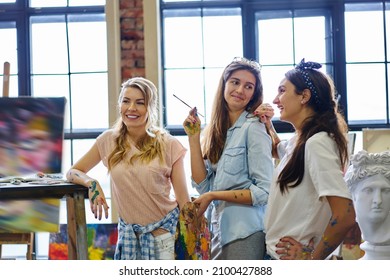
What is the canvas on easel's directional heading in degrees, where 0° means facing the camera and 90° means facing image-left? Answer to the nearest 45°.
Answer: approximately 0°

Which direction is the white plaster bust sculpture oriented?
toward the camera

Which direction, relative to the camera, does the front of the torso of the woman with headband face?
to the viewer's left

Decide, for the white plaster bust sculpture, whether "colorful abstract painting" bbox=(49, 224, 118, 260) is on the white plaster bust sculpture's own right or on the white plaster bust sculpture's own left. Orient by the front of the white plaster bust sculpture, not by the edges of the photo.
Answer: on the white plaster bust sculpture's own right

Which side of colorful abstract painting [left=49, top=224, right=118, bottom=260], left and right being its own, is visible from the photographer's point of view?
front

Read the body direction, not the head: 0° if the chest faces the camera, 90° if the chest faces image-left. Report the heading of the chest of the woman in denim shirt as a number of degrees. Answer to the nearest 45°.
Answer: approximately 45°

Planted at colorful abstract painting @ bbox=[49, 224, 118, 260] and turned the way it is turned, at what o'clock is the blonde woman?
The blonde woman is roughly at 12 o'clock from the colorful abstract painting.

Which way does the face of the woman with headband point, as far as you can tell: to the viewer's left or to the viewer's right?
to the viewer's left
